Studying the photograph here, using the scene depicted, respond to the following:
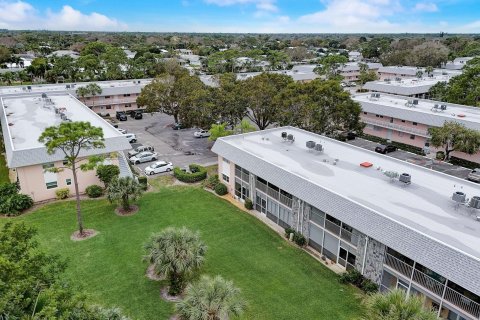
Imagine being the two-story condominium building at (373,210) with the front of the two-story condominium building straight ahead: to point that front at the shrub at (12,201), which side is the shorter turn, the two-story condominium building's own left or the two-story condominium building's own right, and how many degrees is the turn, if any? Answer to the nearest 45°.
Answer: approximately 45° to the two-story condominium building's own right

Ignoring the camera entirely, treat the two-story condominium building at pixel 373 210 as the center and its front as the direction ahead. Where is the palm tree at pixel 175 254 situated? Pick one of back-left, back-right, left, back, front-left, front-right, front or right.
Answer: front

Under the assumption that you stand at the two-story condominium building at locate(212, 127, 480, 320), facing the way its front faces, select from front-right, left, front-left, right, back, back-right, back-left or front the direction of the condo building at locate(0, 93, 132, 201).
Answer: front-right

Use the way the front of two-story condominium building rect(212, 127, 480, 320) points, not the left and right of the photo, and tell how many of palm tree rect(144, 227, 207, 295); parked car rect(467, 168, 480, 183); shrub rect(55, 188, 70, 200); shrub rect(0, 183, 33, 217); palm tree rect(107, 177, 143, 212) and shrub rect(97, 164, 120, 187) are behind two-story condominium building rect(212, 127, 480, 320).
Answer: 1

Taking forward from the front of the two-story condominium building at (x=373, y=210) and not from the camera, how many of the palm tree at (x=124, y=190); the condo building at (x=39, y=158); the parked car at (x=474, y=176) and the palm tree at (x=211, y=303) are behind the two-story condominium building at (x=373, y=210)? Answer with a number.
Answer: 1

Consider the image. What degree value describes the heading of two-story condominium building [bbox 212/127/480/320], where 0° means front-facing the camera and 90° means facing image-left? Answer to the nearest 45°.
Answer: approximately 45°

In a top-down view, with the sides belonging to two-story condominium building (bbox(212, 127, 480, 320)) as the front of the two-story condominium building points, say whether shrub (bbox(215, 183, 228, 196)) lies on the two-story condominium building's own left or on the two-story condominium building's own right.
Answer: on the two-story condominium building's own right

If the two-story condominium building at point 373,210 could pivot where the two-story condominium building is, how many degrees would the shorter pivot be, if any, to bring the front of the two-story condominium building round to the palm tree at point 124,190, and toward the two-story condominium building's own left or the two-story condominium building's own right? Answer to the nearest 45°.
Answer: approximately 45° to the two-story condominium building's own right

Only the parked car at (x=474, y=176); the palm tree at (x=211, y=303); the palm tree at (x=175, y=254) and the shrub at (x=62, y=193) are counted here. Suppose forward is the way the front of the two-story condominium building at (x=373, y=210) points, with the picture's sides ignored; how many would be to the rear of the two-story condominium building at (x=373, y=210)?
1

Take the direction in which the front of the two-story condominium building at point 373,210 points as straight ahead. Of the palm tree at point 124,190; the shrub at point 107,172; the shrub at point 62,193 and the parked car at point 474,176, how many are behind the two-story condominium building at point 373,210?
1

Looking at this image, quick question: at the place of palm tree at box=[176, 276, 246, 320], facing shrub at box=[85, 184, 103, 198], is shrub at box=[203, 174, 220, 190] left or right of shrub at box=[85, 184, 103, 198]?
right

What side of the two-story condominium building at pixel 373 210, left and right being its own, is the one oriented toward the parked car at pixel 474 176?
back

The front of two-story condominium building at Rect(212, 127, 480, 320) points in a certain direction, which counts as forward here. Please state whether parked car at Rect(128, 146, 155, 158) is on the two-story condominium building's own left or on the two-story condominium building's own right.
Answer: on the two-story condominium building's own right

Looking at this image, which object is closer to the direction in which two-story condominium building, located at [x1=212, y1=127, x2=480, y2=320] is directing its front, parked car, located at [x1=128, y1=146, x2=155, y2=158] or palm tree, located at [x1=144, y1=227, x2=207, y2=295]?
the palm tree

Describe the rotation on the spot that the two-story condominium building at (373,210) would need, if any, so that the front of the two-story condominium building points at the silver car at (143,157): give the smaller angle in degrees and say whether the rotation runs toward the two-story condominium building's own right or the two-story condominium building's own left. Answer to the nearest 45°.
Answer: approximately 90° to the two-story condominium building's own right
